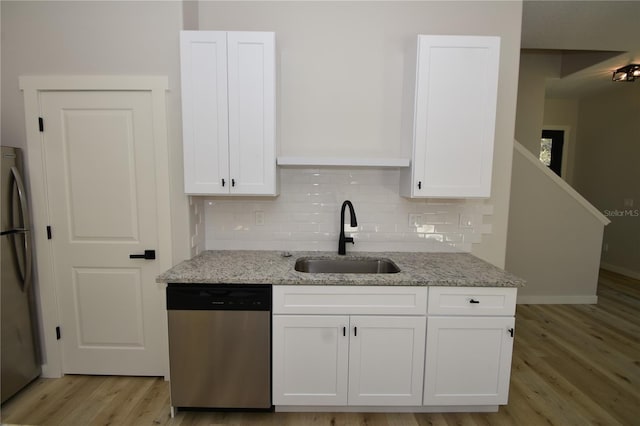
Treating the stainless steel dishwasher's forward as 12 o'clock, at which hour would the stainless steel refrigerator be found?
The stainless steel refrigerator is roughly at 4 o'clock from the stainless steel dishwasher.

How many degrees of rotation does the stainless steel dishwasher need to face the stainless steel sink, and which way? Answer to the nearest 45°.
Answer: approximately 90° to its left

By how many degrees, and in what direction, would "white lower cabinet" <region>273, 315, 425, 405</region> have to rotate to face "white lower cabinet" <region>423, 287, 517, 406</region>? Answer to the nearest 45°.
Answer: approximately 90° to its left

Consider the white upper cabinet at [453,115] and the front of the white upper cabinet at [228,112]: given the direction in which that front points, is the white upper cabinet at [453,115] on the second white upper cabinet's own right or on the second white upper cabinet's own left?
on the second white upper cabinet's own left

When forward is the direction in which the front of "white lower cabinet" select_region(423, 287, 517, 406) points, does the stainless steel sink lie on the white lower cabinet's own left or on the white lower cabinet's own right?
on the white lower cabinet's own right

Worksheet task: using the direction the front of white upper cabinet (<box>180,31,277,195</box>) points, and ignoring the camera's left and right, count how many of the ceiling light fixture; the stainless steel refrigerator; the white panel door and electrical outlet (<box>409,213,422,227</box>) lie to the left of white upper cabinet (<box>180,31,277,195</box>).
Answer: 2
